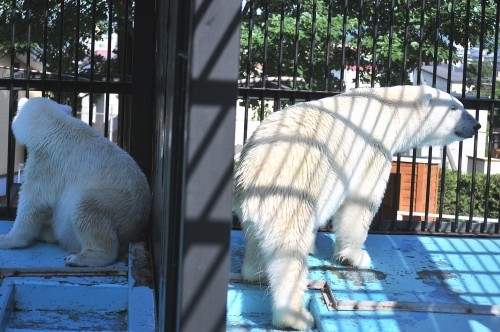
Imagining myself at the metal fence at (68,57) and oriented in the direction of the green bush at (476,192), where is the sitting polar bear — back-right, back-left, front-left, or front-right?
back-right

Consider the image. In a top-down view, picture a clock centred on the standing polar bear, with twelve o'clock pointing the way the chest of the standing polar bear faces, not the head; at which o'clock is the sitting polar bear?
The sitting polar bear is roughly at 8 o'clock from the standing polar bear.

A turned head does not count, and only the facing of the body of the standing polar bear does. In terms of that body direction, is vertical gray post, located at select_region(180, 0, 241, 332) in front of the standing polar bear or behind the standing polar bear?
behind

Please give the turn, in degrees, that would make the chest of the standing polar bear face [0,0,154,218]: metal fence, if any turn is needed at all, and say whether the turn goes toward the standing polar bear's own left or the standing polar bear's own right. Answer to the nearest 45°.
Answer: approximately 90° to the standing polar bear's own left

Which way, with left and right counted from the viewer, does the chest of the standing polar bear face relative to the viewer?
facing away from the viewer and to the right of the viewer

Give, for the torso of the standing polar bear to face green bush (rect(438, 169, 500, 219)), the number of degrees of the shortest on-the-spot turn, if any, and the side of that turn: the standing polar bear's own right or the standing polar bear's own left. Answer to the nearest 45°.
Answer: approximately 45° to the standing polar bear's own left
